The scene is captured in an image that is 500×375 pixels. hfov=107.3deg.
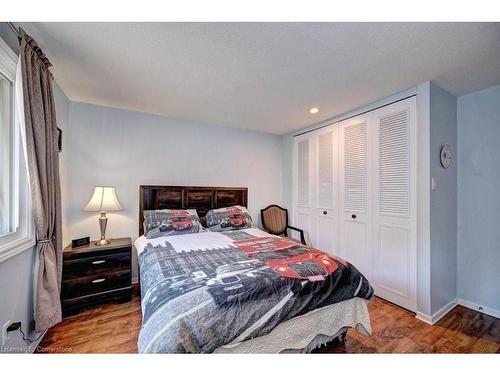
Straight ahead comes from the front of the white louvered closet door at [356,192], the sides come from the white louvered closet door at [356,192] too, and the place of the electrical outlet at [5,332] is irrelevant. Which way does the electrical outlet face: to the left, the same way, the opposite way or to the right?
the opposite way

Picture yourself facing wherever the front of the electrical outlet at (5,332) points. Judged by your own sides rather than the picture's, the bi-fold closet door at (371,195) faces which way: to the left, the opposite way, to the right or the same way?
the opposite way

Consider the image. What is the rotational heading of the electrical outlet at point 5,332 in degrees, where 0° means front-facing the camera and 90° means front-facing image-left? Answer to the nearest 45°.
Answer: approximately 315°

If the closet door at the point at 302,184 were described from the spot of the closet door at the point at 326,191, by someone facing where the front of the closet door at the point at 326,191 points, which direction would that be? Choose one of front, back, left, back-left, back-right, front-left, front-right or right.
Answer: right

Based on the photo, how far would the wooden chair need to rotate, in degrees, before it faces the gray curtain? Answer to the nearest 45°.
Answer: approximately 90° to its right

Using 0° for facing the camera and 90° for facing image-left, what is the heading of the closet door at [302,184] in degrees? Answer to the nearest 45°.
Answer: approximately 45°

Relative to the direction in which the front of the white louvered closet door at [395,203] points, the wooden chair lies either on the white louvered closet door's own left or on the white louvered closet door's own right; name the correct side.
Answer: on the white louvered closet door's own right

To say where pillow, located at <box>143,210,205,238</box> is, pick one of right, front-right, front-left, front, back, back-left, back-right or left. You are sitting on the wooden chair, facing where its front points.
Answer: right

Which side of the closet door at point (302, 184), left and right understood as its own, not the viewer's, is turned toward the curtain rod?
front

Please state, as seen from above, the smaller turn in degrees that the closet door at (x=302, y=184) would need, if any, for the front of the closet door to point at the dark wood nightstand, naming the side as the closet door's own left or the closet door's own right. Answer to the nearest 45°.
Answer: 0° — it already faces it

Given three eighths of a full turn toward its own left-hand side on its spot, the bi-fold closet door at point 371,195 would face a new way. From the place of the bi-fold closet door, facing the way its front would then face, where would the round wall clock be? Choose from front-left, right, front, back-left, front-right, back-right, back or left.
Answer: front
